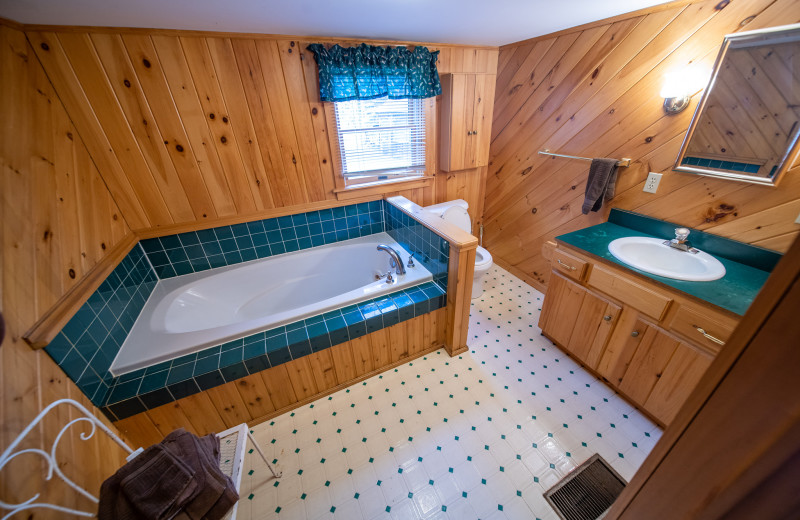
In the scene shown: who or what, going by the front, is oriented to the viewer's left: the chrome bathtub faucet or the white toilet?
the chrome bathtub faucet

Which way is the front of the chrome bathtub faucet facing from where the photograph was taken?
facing to the left of the viewer

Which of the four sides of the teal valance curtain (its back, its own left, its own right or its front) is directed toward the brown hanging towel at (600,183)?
left

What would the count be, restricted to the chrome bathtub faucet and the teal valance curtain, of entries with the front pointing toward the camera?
1

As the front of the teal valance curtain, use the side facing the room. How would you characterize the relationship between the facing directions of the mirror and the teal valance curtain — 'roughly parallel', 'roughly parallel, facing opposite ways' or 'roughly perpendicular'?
roughly perpendicular

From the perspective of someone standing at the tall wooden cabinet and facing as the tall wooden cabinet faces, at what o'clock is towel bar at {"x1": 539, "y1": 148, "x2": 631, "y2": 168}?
The towel bar is roughly at 11 o'clock from the tall wooden cabinet.

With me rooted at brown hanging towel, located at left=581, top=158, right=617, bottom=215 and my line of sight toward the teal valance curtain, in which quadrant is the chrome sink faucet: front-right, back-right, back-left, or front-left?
back-left

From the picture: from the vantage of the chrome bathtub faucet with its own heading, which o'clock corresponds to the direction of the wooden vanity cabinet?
The wooden vanity cabinet is roughly at 7 o'clock from the chrome bathtub faucet.

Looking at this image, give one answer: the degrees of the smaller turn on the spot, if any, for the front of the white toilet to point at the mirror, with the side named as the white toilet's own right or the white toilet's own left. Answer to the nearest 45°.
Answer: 0° — it already faces it

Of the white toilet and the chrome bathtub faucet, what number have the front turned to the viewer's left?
1

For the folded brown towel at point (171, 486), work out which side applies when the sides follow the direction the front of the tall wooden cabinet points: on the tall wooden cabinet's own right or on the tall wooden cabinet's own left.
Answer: on the tall wooden cabinet's own right
